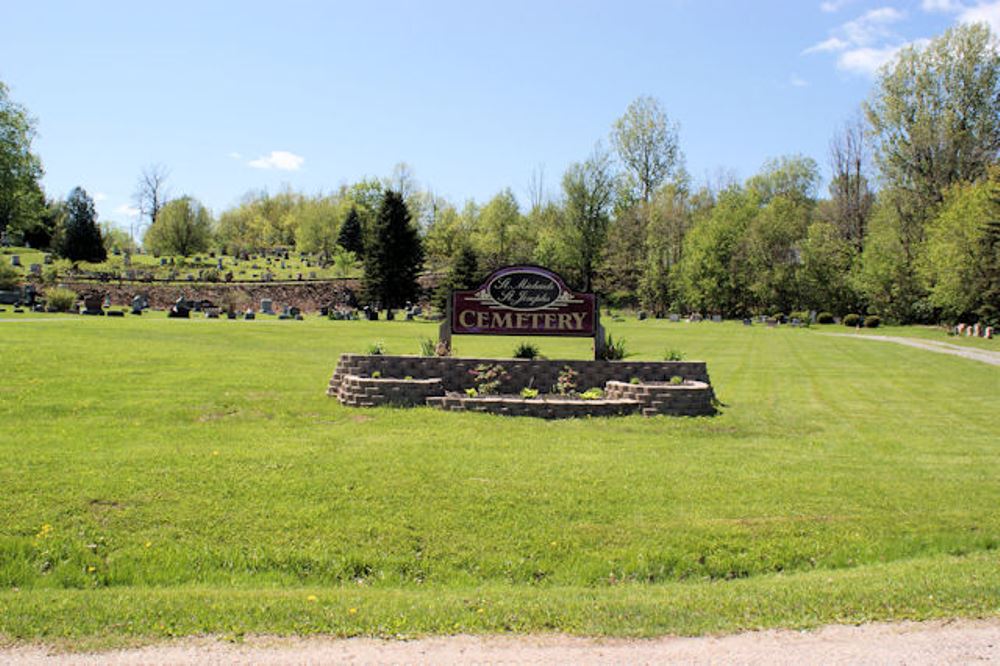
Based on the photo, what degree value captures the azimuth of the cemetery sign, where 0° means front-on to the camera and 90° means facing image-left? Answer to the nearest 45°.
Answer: approximately 0°

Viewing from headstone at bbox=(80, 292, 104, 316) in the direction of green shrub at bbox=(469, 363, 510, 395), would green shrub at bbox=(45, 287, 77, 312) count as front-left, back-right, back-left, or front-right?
back-right

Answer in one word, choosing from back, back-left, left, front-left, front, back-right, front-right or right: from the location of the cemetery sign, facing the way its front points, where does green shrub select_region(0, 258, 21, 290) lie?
back-right

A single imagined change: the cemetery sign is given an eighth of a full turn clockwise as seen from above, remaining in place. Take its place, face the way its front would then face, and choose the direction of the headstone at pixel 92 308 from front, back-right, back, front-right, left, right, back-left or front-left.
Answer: right

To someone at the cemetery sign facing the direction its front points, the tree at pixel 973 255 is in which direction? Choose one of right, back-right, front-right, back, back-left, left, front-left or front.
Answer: back-left
